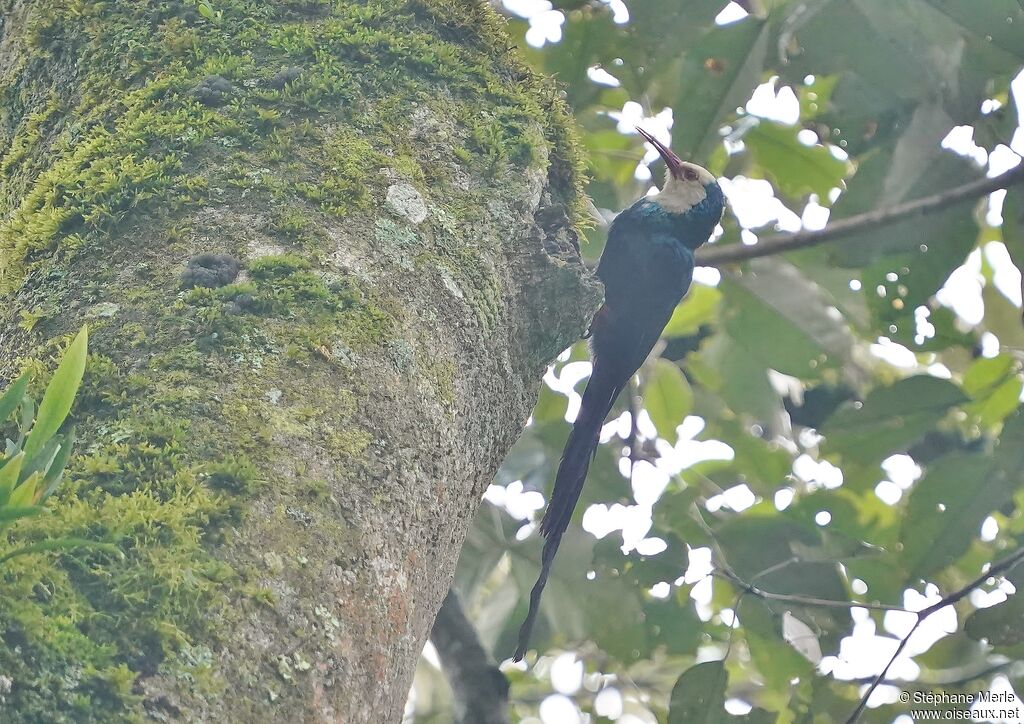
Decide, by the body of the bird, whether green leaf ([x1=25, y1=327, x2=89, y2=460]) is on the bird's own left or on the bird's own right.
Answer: on the bird's own left

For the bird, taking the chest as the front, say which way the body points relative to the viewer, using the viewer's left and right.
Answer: facing to the left of the viewer
